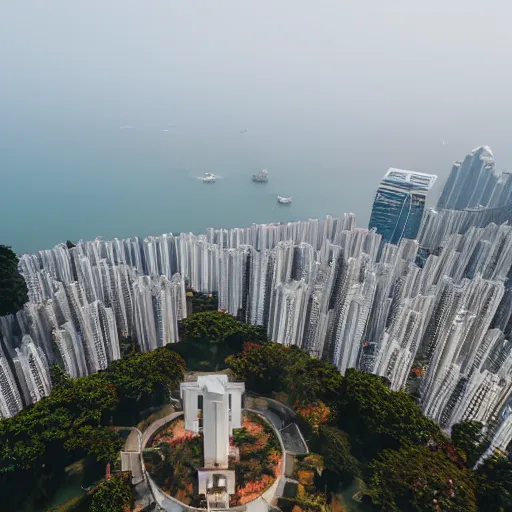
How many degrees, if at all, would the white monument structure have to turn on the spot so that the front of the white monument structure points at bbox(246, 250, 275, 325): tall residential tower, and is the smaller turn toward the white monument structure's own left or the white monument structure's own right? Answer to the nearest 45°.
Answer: approximately 180°

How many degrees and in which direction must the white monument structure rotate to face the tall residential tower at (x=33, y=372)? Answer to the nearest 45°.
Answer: approximately 135° to its right

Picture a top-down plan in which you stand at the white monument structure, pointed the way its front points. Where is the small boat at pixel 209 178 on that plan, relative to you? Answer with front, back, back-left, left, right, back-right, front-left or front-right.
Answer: back

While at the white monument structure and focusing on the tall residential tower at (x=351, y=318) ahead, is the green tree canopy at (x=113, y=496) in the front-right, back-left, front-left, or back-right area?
back-left

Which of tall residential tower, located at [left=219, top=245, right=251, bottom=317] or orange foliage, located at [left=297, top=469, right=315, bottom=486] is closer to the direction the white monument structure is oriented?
the orange foliage

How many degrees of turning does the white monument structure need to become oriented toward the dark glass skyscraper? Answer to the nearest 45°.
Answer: approximately 135° to its left

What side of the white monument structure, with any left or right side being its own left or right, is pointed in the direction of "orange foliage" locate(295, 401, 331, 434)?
left

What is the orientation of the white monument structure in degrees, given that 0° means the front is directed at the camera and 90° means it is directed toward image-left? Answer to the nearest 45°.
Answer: approximately 0°

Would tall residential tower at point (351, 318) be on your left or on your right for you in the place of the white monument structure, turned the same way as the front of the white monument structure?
on your left

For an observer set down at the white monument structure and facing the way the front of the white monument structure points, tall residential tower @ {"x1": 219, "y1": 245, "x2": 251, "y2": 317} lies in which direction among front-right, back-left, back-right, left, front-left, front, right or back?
back

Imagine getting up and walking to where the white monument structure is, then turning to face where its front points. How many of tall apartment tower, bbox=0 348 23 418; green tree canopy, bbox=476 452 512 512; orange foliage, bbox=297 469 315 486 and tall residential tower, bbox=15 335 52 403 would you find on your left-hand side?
2

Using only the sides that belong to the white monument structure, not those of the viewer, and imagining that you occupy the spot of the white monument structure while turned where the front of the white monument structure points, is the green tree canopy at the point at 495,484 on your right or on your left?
on your left

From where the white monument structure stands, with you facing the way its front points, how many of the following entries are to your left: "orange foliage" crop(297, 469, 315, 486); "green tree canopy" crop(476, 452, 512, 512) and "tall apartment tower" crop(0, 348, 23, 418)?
2

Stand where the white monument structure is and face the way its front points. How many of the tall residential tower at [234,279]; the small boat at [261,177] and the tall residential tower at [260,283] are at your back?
3

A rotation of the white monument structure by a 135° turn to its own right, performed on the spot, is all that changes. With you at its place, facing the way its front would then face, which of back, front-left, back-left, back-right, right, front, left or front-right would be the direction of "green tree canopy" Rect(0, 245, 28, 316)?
front
